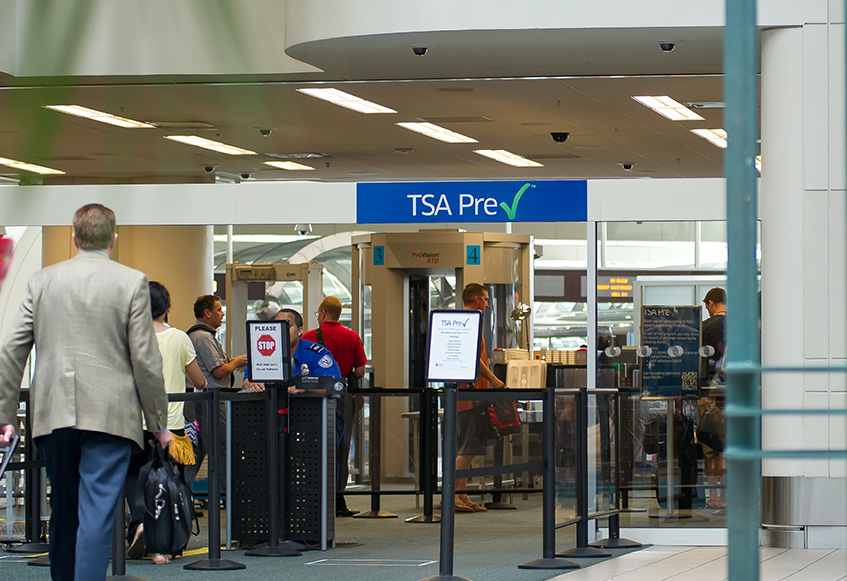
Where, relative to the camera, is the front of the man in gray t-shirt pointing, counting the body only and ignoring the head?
to the viewer's right

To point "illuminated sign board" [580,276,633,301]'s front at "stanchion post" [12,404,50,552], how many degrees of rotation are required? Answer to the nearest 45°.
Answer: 0° — it already faces it

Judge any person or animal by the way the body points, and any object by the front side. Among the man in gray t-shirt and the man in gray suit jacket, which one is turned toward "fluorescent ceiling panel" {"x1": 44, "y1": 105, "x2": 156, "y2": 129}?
the man in gray suit jacket

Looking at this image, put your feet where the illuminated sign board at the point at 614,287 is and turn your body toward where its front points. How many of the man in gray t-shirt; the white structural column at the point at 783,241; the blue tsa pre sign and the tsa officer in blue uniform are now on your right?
3

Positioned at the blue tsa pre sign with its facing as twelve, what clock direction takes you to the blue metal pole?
The blue metal pole is roughly at 12 o'clock from the blue tsa pre sign.

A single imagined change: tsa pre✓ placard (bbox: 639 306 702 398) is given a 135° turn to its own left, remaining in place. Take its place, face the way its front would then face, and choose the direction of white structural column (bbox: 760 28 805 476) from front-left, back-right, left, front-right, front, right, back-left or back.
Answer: front-right

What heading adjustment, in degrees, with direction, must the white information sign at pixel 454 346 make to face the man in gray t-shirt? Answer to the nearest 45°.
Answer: approximately 135° to its right

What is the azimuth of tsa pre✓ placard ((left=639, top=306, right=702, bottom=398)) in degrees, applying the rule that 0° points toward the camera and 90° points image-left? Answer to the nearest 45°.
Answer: approximately 0°
